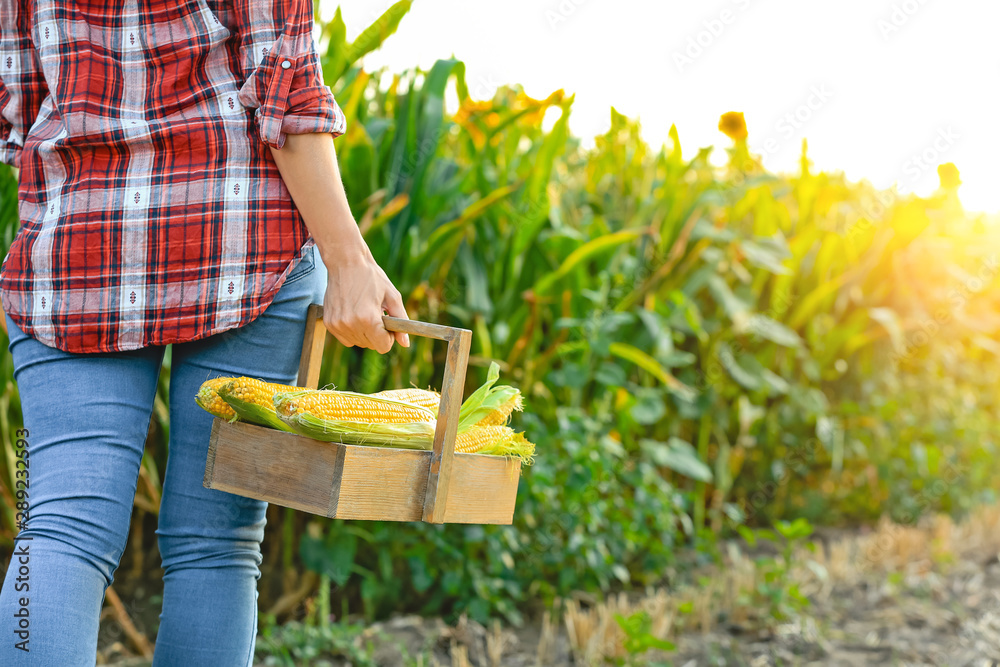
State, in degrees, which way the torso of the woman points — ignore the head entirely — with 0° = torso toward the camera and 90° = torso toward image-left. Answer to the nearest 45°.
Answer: approximately 180°
